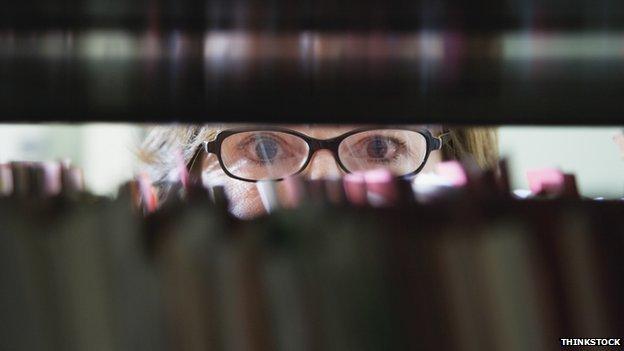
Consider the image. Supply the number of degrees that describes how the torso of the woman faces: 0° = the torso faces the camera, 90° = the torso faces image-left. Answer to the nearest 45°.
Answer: approximately 0°
